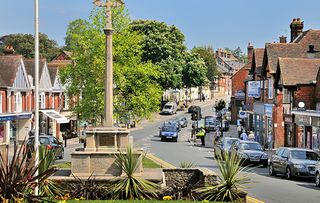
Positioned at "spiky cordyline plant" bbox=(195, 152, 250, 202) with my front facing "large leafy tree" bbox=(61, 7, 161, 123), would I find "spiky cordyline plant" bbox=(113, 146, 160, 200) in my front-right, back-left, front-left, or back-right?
front-left

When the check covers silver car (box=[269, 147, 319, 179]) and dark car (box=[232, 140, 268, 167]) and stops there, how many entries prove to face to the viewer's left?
0

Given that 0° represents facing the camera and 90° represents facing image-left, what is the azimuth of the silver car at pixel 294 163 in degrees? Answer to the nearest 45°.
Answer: approximately 315°

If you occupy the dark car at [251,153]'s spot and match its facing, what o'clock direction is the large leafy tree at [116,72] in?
The large leafy tree is roughly at 4 o'clock from the dark car.

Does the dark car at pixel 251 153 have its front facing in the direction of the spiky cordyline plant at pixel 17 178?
no

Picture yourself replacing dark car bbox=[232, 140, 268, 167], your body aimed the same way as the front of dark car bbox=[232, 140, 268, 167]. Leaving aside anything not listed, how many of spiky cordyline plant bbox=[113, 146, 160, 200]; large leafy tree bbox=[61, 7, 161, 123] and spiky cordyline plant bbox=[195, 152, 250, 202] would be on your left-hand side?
0

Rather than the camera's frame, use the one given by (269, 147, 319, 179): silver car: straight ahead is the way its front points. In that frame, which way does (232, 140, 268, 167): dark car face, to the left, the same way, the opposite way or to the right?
the same way

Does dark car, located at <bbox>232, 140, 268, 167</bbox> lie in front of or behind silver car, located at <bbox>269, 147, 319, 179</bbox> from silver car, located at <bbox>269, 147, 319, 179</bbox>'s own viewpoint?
behind

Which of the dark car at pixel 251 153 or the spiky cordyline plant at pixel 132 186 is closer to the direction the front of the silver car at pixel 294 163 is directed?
the spiky cordyline plant

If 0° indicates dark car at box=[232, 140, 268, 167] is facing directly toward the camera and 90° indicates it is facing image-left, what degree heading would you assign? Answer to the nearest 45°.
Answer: approximately 315°

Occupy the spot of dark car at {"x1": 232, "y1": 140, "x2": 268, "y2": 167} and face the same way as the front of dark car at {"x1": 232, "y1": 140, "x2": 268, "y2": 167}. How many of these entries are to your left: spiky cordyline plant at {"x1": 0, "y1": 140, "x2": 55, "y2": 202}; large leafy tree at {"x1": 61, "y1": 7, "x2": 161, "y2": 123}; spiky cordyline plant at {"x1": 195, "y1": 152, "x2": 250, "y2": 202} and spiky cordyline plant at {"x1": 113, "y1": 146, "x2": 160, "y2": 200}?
0

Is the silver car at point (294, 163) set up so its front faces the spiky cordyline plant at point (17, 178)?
no

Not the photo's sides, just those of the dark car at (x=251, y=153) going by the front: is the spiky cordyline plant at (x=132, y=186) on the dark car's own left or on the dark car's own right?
on the dark car's own right
